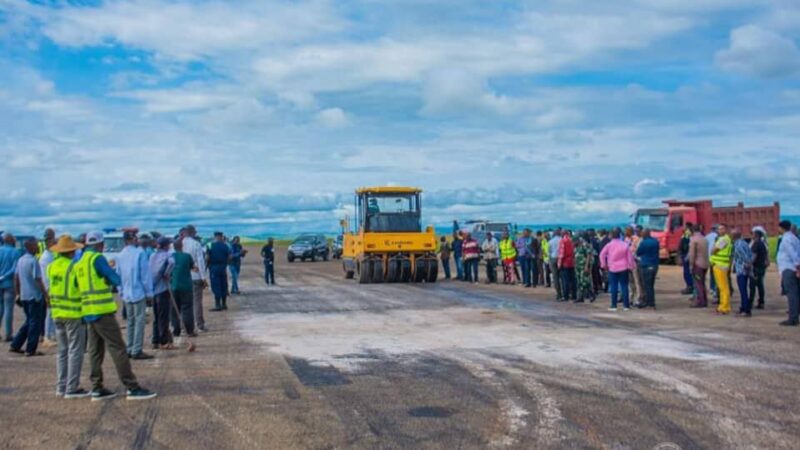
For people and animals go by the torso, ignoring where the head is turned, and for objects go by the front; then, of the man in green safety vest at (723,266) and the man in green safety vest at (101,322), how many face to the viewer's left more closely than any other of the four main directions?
1

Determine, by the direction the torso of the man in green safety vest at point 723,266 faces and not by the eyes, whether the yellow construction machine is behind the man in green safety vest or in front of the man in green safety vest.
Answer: in front

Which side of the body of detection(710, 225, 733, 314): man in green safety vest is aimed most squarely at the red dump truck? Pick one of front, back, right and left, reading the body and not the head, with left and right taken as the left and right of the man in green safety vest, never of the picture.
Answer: right

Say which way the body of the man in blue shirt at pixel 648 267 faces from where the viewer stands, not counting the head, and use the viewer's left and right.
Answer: facing away from the viewer and to the left of the viewer

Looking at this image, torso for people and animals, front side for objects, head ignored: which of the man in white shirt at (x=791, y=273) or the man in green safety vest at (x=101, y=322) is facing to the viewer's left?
the man in white shirt

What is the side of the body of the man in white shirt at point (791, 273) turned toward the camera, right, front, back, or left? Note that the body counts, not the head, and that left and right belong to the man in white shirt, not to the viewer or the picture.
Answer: left

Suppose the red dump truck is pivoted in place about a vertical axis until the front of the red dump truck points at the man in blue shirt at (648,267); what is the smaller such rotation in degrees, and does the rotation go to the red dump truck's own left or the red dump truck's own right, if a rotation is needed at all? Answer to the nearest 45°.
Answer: approximately 45° to the red dump truck's own left

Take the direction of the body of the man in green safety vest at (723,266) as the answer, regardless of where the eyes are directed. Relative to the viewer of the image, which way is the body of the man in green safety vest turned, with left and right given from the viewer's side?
facing to the left of the viewer

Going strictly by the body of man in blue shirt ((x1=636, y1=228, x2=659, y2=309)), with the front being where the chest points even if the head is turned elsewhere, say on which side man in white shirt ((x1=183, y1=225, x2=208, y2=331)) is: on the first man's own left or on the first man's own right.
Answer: on the first man's own left

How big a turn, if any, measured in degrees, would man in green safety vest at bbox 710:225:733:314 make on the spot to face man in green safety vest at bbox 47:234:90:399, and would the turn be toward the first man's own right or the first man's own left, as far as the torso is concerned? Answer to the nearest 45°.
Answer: approximately 45° to the first man's own left

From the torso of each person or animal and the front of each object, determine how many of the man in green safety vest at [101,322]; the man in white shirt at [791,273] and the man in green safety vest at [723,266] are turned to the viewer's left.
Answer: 2

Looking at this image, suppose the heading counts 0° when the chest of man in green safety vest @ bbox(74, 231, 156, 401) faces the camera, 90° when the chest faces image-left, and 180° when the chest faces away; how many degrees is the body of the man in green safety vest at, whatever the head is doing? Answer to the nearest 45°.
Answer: approximately 225°

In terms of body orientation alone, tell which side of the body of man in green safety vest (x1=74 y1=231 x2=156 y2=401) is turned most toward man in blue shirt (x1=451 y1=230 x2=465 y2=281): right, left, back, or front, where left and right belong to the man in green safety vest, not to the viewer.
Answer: front

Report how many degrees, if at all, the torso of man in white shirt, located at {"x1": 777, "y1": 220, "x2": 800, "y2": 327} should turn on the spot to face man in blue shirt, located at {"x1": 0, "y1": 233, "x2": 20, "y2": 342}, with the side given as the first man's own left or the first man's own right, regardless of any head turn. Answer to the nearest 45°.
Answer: approximately 45° to the first man's own left
